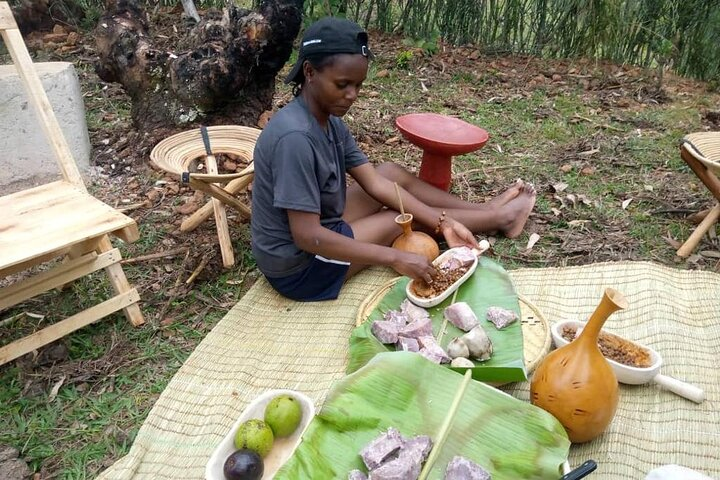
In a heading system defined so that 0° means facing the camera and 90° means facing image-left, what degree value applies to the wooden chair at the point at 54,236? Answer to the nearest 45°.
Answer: approximately 315°

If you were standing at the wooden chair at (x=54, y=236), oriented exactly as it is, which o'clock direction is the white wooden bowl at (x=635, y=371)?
The white wooden bowl is roughly at 12 o'clock from the wooden chair.

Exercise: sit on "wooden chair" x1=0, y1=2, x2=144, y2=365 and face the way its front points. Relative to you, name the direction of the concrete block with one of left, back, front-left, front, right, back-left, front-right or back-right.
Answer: back-left

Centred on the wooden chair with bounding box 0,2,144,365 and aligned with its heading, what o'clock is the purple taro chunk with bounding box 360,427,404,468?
The purple taro chunk is roughly at 1 o'clock from the wooden chair.

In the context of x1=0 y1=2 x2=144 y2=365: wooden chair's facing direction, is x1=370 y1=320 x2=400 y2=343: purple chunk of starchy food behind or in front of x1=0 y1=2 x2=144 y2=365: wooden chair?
in front

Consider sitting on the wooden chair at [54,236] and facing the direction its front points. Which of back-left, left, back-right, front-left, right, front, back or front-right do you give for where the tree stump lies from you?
left

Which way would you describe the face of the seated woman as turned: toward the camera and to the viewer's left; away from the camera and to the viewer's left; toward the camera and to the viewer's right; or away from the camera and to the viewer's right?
toward the camera and to the viewer's right

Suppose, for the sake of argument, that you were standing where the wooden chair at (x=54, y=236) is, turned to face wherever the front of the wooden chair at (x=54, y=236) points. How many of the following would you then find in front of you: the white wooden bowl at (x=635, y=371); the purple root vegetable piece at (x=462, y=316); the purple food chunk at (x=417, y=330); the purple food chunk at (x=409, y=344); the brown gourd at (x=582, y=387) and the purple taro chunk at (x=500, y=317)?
6

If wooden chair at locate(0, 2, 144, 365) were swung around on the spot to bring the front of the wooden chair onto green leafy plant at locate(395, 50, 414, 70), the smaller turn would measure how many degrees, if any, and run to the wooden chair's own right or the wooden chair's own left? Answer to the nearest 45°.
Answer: approximately 90° to the wooden chair's own left

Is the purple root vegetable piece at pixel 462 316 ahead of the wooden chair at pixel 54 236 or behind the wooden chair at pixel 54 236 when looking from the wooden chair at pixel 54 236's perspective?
ahead

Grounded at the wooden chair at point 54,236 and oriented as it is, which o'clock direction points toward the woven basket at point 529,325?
The woven basket is roughly at 12 o'clock from the wooden chair.

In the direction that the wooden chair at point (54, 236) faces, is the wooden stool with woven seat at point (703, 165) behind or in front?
in front

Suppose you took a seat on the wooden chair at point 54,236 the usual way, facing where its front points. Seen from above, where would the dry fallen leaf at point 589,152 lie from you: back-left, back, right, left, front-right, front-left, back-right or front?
front-left

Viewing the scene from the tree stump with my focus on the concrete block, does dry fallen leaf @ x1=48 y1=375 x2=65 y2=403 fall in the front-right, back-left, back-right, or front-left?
front-left

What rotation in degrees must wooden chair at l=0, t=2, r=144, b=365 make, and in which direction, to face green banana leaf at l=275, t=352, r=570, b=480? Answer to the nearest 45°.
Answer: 0° — it already faces it

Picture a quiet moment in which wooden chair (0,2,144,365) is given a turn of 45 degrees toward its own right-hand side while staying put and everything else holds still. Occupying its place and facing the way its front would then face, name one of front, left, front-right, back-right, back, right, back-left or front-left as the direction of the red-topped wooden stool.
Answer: left
